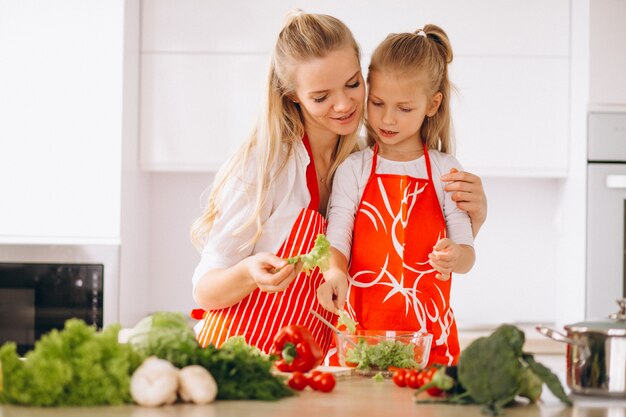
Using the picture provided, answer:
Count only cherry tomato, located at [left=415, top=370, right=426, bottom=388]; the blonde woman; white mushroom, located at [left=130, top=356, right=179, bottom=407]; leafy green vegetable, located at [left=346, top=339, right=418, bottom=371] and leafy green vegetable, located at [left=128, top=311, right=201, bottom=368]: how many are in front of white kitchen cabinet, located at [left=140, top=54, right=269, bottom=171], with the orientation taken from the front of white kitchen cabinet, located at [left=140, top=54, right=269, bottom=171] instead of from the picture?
5

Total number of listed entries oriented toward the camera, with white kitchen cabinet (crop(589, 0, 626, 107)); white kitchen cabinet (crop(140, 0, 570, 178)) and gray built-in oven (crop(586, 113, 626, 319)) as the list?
3

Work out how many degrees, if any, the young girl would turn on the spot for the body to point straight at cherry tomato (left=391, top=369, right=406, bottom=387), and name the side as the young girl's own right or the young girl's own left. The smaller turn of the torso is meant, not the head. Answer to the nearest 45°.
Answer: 0° — they already face it

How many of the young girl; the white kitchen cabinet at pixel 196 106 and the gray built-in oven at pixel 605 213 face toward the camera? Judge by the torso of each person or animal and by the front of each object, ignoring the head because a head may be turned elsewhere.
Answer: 3

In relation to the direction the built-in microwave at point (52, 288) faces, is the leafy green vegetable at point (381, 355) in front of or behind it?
in front

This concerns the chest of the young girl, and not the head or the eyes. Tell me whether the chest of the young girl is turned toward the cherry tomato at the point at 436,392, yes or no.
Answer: yes

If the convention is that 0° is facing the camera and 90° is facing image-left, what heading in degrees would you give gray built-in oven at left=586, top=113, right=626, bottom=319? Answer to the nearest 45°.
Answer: approximately 0°

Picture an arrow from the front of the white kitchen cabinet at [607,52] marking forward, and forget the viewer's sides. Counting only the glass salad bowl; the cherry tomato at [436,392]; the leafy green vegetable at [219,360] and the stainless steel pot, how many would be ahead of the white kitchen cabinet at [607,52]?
4

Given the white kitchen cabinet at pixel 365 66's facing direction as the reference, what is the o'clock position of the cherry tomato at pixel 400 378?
The cherry tomato is roughly at 12 o'clock from the white kitchen cabinet.

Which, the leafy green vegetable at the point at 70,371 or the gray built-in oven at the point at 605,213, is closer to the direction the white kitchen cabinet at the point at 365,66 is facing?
the leafy green vegetable

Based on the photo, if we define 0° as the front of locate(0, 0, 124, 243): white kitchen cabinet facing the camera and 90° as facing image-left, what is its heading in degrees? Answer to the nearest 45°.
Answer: approximately 0°
